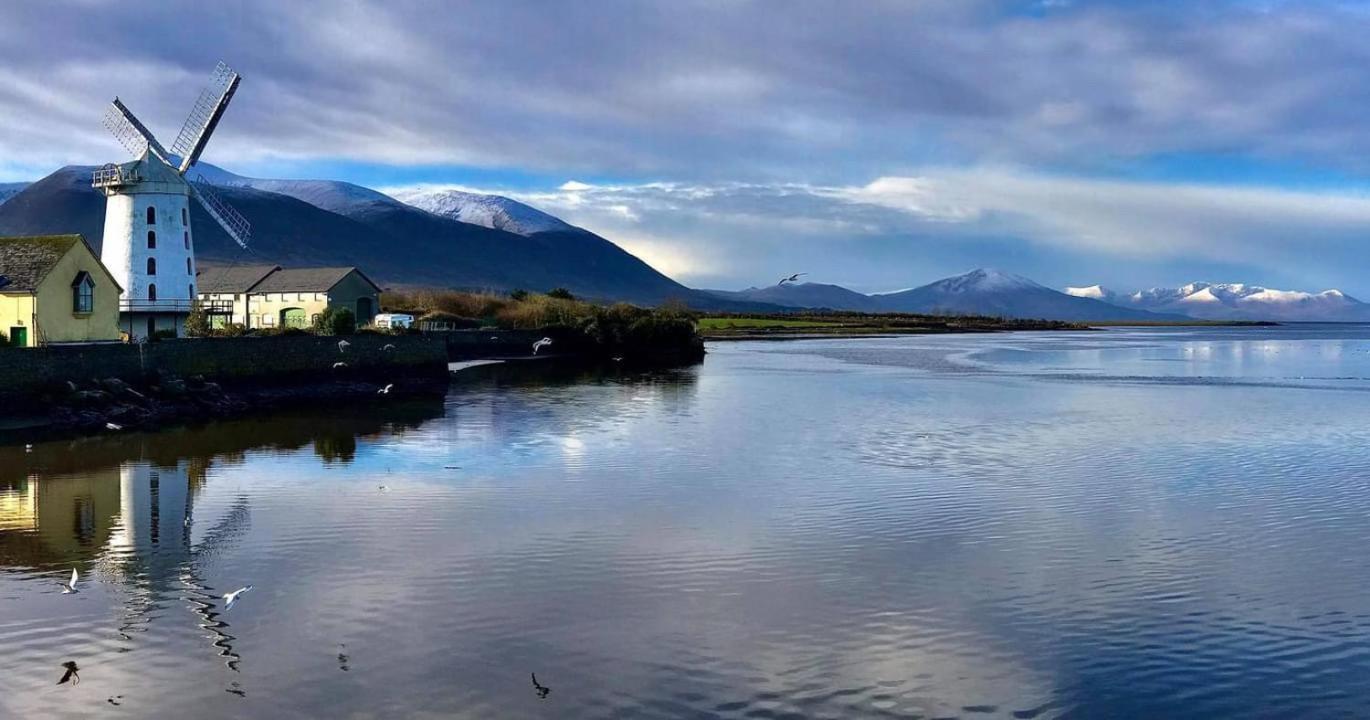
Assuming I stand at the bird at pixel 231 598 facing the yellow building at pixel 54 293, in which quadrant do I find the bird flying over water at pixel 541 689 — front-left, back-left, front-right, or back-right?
back-right
